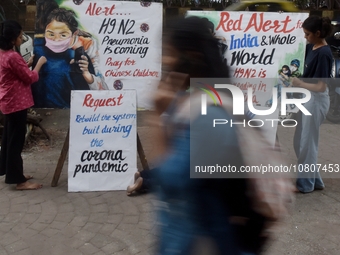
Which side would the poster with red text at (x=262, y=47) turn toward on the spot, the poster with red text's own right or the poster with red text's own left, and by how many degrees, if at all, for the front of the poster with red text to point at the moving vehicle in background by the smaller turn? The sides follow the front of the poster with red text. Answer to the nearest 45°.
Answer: approximately 180°

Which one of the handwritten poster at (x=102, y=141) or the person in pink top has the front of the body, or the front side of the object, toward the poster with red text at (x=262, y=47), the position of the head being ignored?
the person in pink top

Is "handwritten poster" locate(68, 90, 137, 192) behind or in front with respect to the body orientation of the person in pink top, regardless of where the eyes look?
in front

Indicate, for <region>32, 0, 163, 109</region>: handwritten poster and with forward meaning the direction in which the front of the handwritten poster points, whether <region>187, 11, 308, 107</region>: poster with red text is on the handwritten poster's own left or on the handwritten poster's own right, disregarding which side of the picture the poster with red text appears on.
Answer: on the handwritten poster's own left

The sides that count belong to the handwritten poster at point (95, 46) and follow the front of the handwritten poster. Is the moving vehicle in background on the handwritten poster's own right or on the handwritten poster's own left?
on the handwritten poster's own left

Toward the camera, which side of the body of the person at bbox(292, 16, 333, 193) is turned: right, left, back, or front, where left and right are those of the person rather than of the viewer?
left

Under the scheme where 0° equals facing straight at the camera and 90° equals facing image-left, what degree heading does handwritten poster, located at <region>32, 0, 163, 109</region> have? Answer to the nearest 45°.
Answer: approximately 0°

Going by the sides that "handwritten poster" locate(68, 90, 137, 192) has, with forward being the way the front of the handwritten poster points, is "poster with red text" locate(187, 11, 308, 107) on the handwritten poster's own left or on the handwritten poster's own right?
on the handwritten poster's own left

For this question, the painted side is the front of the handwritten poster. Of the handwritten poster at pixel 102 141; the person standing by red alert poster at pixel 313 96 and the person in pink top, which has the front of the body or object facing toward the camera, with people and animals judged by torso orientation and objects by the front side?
the handwritten poster

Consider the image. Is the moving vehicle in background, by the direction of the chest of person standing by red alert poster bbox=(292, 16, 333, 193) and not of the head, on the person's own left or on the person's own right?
on the person's own right

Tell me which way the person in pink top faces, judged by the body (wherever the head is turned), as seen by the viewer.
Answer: to the viewer's right
